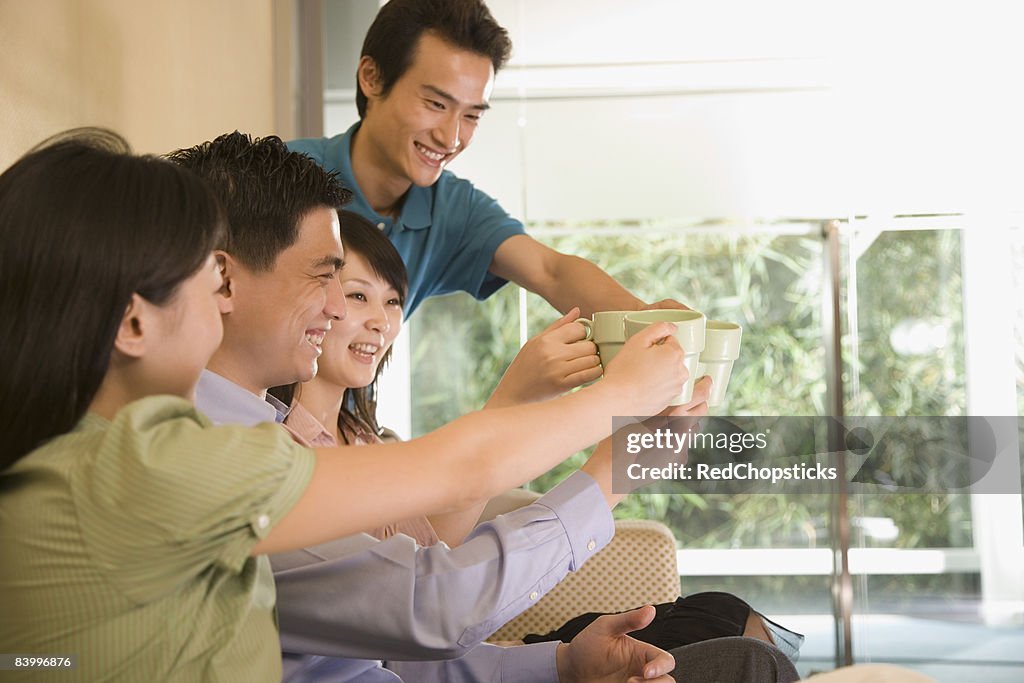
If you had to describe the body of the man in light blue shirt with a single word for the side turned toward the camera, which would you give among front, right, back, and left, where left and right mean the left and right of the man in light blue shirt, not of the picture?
right

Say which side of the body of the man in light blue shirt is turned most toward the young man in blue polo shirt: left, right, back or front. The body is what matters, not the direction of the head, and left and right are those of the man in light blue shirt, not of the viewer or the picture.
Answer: left

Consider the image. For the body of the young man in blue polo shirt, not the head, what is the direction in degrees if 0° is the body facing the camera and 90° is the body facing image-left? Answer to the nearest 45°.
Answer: approximately 315°

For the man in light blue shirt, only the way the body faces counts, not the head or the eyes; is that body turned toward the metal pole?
no

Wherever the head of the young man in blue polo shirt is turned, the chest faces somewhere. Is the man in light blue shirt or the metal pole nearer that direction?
the man in light blue shirt

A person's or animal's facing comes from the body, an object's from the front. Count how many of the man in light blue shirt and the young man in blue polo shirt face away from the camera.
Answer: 0

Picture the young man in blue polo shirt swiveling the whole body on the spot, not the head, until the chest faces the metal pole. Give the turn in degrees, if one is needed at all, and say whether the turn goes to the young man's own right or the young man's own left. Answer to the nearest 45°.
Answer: approximately 90° to the young man's own left

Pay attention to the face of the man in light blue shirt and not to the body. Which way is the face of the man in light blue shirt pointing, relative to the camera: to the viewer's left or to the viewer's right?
to the viewer's right

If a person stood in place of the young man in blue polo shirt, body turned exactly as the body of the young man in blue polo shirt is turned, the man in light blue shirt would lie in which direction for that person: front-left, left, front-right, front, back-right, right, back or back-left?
front-right

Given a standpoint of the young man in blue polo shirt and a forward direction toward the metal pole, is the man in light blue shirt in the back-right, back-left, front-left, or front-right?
back-right
